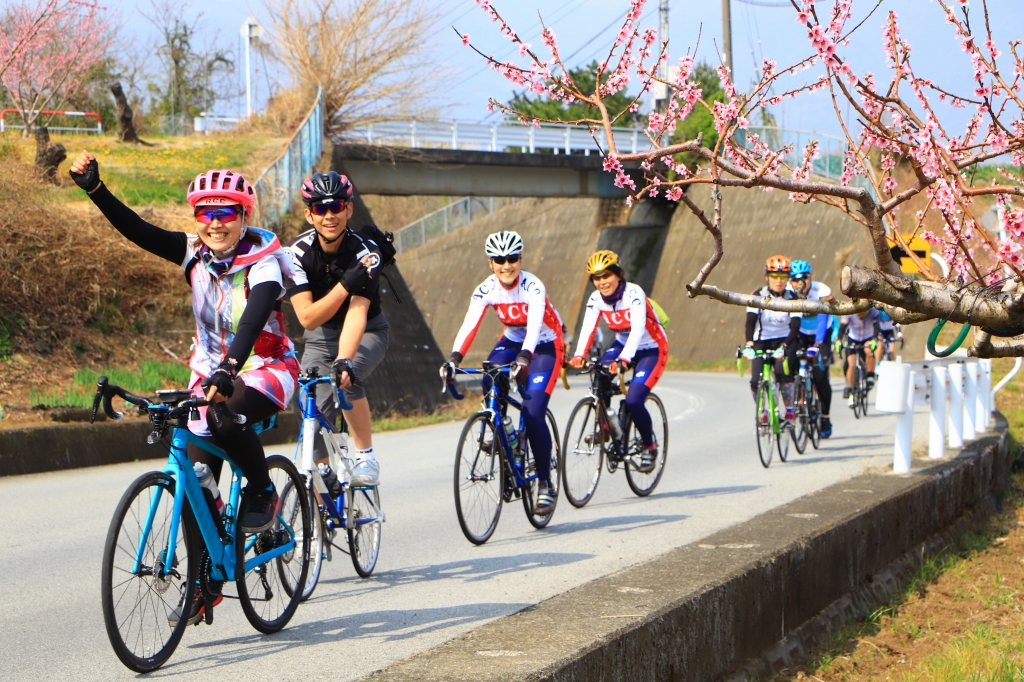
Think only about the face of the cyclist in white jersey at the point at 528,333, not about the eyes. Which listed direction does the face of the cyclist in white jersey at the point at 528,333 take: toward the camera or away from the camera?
toward the camera

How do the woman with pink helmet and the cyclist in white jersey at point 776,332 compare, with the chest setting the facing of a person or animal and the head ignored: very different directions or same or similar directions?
same or similar directions

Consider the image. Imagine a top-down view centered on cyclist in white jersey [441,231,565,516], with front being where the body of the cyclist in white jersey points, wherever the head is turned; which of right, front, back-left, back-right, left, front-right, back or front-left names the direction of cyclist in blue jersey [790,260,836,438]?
back

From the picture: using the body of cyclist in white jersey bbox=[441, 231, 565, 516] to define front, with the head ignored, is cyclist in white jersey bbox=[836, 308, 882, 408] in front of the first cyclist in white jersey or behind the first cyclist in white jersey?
behind

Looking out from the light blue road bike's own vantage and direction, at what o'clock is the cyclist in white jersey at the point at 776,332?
The cyclist in white jersey is roughly at 6 o'clock from the light blue road bike.

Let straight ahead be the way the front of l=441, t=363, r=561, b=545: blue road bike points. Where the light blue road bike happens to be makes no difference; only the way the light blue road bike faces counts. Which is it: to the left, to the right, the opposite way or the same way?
the same way

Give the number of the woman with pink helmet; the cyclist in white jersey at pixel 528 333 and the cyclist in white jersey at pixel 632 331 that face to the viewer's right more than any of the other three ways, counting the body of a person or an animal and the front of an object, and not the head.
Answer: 0

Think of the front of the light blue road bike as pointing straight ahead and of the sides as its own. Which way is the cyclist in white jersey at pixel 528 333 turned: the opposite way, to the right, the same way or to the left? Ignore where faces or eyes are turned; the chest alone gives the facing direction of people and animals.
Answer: the same way

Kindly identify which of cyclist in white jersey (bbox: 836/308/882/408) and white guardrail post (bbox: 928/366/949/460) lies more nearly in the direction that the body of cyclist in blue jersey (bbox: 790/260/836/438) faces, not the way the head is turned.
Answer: the white guardrail post

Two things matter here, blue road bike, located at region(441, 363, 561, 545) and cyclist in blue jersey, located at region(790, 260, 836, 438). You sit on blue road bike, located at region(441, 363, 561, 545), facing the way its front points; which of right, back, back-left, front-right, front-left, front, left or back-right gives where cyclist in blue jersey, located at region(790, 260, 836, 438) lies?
back

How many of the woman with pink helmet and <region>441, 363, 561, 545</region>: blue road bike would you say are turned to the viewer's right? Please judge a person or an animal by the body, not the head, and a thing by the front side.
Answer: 0

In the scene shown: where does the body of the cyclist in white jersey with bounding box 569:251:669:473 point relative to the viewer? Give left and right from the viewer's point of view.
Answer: facing the viewer and to the left of the viewer

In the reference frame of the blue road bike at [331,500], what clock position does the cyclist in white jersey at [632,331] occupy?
The cyclist in white jersey is roughly at 6 o'clock from the blue road bike.

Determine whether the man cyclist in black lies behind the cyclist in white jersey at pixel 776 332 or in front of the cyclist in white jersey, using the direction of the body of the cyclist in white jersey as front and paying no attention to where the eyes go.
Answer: in front

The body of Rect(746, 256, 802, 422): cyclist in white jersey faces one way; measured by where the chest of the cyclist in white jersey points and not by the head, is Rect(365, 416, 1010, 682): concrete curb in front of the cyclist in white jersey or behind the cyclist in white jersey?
in front

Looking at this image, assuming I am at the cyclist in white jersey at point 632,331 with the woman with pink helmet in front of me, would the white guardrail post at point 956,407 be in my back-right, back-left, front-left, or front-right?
back-left

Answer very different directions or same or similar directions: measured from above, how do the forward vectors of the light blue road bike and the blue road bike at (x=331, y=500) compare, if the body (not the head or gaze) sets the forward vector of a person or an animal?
same or similar directions

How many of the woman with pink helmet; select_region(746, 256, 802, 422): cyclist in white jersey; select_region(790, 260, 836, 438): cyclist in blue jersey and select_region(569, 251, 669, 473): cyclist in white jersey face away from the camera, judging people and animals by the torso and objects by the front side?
0

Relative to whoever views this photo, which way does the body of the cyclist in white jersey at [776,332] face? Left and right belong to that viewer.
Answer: facing the viewer

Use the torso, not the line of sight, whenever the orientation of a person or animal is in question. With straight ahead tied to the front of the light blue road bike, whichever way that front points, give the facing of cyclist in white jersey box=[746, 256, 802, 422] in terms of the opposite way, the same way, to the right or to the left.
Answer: the same way
